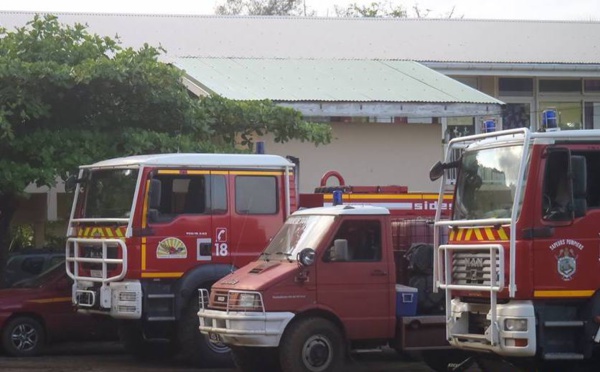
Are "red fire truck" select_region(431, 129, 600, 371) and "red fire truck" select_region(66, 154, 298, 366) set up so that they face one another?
no

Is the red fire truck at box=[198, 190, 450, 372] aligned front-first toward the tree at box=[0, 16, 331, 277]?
no

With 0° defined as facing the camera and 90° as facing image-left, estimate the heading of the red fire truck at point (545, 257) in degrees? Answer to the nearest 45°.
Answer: approximately 45°

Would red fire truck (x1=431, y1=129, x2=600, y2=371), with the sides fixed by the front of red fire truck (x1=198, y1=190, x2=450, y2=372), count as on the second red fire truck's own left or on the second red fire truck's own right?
on the second red fire truck's own left

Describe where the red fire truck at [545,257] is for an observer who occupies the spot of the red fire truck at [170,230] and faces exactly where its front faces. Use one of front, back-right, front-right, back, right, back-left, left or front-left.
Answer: left

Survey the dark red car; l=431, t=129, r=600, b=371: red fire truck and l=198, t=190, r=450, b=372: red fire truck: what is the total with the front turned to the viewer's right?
0

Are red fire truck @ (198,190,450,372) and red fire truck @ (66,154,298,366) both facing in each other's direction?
no

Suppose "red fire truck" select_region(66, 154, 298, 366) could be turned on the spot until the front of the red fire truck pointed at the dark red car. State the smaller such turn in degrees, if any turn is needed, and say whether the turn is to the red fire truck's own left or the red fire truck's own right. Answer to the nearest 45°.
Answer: approximately 90° to the red fire truck's own right

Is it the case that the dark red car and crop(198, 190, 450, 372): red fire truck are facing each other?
no

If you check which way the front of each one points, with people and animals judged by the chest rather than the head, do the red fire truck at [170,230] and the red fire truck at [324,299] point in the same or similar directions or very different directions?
same or similar directions

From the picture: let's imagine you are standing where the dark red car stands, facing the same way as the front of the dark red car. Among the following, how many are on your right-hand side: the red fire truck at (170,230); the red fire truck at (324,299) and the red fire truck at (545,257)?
0

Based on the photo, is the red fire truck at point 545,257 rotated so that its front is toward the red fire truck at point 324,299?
no

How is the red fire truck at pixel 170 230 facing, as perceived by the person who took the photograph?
facing the viewer and to the left of the viewer

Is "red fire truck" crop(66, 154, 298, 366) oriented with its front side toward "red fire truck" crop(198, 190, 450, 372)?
no
